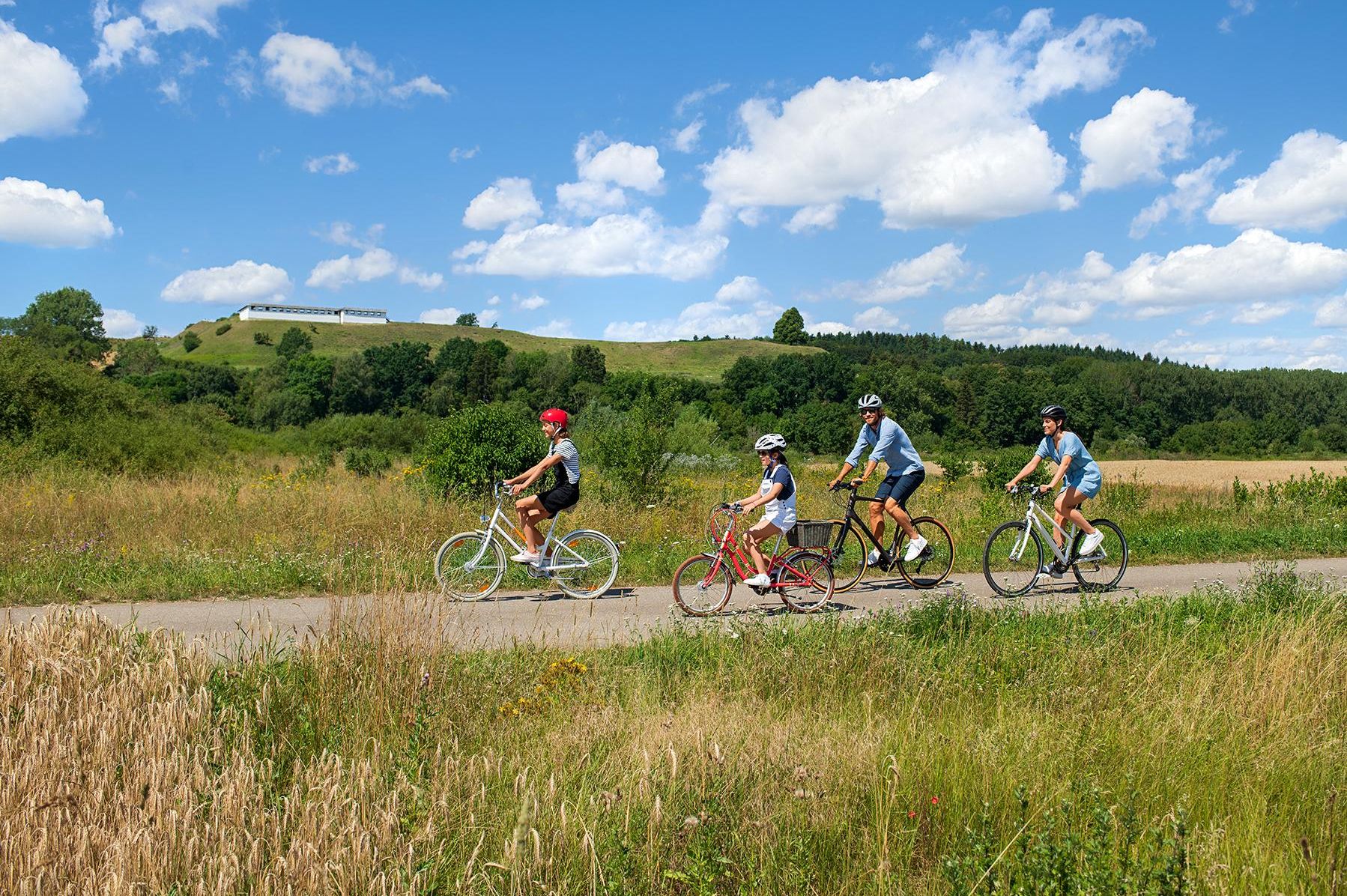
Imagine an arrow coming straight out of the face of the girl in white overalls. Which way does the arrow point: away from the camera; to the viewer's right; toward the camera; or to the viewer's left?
to the viewer's left

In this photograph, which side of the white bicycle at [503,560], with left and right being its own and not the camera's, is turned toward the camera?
left

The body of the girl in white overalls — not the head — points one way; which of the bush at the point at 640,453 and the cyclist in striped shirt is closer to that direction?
the cyclist in striped shirt

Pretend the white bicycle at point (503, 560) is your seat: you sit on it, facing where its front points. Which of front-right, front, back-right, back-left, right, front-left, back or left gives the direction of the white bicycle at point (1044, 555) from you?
back

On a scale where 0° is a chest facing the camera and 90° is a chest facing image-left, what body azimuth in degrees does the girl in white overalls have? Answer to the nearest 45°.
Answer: approximately 90°

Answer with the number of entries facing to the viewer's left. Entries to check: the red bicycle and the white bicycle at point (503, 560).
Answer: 2

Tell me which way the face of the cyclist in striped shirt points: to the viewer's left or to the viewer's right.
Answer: to the viewer's left

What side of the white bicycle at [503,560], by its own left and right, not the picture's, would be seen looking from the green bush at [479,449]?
right

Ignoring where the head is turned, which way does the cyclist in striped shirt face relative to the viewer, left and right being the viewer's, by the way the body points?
facing to the left of the viewer

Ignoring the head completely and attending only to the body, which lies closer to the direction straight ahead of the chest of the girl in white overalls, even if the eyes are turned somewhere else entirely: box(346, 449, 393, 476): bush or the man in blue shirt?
the bush

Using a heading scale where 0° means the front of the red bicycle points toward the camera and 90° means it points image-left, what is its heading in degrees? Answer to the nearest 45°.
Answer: approximately 90°

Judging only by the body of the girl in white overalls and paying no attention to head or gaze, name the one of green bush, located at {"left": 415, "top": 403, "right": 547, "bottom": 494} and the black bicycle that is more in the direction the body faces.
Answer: the green bush
